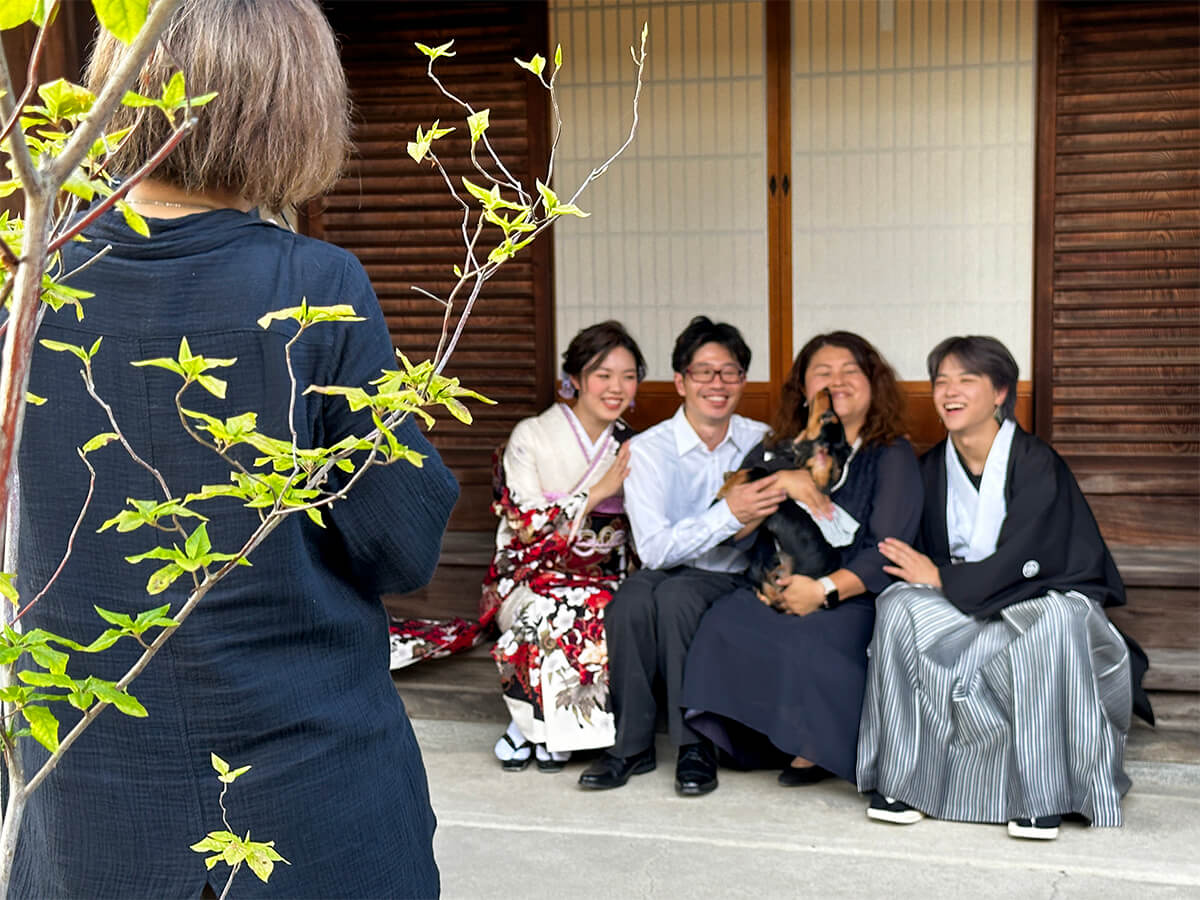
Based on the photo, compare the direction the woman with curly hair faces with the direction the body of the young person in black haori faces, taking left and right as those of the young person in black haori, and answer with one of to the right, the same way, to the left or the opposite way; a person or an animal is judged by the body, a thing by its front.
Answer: the same way

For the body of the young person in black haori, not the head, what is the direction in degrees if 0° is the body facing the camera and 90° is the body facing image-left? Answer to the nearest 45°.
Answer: approximately 45°

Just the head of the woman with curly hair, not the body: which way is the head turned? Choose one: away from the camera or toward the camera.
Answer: toward the camera

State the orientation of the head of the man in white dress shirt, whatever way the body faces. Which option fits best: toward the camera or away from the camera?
toward the camera

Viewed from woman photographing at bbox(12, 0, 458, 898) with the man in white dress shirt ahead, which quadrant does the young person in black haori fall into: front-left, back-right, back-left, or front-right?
front-right

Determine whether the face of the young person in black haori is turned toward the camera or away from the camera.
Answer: toward the camera

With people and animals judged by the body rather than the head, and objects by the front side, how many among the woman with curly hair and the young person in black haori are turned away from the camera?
0

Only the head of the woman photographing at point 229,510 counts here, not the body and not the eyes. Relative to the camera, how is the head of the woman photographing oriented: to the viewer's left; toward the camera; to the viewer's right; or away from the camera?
away from the camera

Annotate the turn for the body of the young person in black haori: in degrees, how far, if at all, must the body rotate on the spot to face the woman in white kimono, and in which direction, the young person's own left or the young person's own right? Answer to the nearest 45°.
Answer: approximately 45° to the young person's own right

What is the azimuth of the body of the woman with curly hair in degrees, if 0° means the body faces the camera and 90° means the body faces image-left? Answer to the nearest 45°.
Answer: approximately 45°
